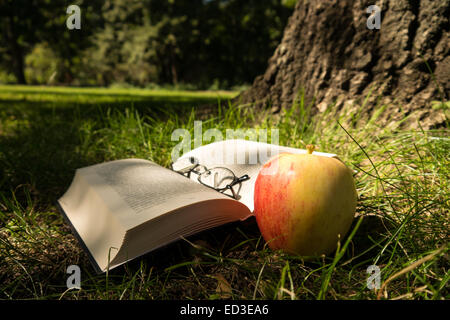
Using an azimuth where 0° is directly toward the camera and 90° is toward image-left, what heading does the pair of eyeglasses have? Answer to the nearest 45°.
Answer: approximately 45°

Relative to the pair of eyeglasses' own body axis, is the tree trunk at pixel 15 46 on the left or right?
on its right
